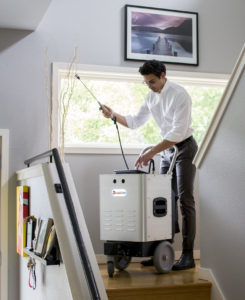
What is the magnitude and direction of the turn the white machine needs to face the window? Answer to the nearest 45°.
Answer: approximately 135° to its right

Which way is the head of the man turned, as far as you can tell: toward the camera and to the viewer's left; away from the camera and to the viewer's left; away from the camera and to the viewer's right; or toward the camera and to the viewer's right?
toward the camera and to the viewer's left

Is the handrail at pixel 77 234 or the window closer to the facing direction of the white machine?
the handrail

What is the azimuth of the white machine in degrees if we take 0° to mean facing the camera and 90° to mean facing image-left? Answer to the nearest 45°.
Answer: approximately 45°

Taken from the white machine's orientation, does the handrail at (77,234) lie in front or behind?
in front
